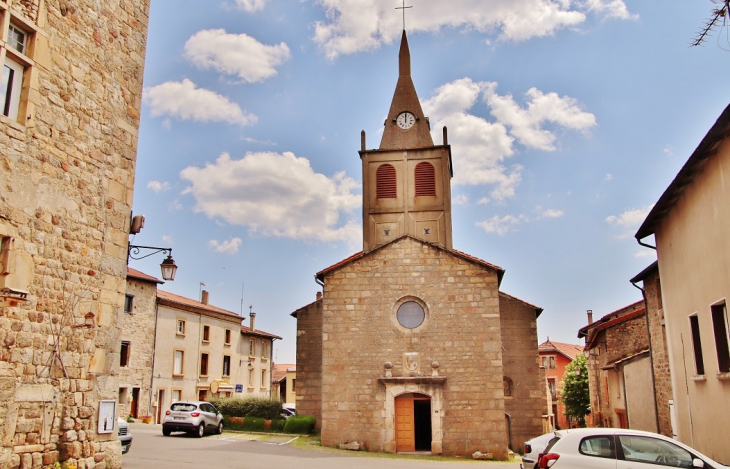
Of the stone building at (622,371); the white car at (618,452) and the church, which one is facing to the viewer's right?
the white car

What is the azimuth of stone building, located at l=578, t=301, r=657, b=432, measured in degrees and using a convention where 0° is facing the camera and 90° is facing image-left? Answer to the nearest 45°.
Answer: approximately 45°

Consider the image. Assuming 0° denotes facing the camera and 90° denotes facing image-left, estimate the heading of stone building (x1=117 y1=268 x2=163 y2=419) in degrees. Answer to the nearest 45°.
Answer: approximately 315°

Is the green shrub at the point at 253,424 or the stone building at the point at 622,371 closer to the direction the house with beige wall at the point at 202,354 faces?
the stone building

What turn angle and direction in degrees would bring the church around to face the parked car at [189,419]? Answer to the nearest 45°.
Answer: approximately 90° to its right

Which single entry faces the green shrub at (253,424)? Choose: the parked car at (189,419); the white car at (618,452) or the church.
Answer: the parked car
